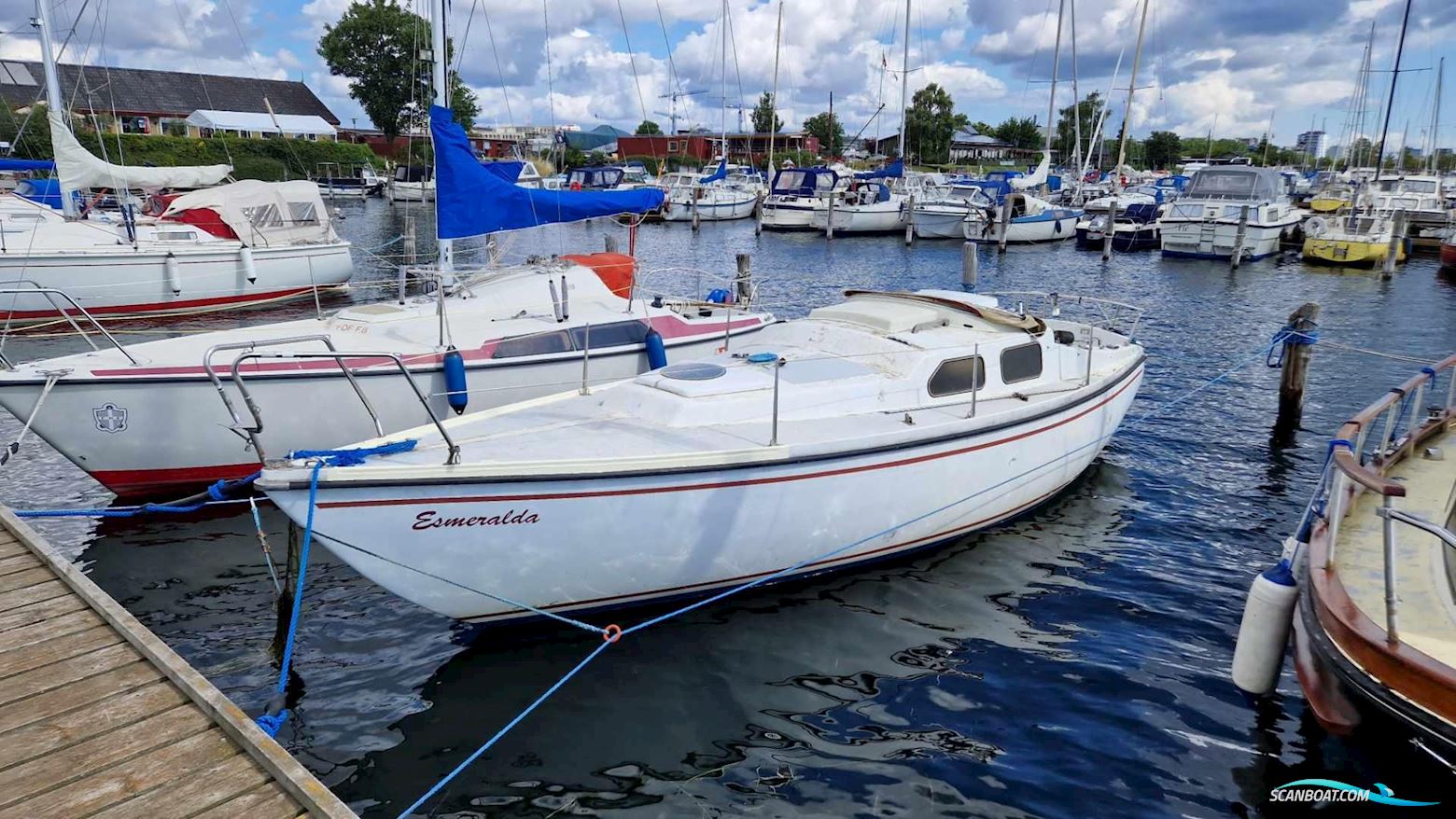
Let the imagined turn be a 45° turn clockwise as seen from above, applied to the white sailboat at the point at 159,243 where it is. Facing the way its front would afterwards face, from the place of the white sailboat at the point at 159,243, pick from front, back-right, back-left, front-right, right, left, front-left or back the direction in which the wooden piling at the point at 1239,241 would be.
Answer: back-right

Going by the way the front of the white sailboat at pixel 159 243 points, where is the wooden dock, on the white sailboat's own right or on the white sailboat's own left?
on the white sailboat's own left

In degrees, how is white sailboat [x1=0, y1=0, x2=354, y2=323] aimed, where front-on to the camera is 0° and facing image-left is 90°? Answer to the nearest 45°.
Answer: approximately 90°

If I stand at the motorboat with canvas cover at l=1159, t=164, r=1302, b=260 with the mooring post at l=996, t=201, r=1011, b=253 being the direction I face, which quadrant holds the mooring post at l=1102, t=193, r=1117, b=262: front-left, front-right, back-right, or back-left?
front-left

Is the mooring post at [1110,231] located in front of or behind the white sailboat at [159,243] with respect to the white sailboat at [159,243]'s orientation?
behind

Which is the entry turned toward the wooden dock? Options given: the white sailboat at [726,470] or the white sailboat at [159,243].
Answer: the white sailboat at [726,470]

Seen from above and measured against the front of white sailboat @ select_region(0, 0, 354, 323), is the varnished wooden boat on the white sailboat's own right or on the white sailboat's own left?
on the white sailboat's own left

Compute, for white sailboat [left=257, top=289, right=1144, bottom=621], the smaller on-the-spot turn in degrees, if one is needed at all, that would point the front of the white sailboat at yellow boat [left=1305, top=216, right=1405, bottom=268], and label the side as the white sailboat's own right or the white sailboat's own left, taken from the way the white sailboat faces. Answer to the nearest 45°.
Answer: approximately 180°

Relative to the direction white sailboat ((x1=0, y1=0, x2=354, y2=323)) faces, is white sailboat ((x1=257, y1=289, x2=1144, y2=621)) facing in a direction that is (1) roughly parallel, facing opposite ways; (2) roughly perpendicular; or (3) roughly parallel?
roughly parallel

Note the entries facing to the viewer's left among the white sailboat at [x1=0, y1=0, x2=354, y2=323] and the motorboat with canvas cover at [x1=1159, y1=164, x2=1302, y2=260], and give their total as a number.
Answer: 1

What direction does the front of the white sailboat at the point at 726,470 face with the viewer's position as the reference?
facing the viewer and to the left of the viewer

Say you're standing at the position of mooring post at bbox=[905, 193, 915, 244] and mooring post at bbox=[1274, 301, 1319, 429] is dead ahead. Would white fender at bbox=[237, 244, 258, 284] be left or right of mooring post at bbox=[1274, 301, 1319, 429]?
right
